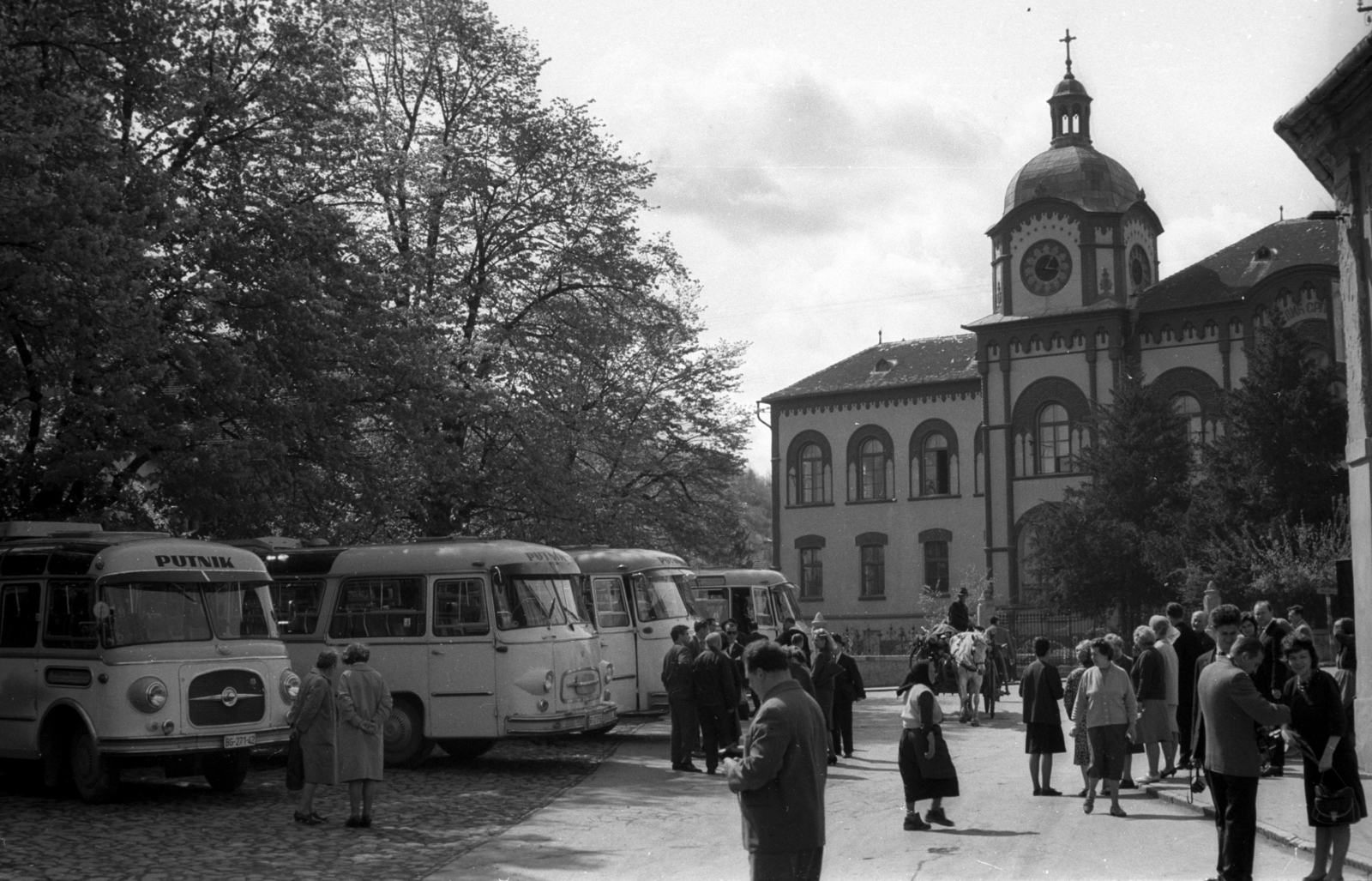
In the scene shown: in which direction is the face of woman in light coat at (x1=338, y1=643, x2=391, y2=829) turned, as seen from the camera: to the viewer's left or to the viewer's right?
to the viewer's left

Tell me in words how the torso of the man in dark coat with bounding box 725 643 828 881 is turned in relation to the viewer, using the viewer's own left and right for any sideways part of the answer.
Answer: facing away from the viewer and to the left of the viewer

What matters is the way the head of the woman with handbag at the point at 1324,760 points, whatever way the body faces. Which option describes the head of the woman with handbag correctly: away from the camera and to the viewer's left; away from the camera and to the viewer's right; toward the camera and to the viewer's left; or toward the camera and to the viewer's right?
toward the camera and to the viewer's left

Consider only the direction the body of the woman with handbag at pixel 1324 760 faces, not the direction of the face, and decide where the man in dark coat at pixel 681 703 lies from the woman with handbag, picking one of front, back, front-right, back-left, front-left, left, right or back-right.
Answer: right

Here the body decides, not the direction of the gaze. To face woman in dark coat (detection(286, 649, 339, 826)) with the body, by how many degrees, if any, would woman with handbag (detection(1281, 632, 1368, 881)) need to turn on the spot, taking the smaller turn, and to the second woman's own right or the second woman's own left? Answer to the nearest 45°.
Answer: approximately 45° to the second woman's own right

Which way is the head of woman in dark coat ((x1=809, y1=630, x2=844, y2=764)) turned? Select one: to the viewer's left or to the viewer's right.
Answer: to the viewer's left

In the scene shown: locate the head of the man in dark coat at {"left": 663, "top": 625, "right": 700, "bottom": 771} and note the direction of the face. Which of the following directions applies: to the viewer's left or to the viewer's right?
to the viewer's right

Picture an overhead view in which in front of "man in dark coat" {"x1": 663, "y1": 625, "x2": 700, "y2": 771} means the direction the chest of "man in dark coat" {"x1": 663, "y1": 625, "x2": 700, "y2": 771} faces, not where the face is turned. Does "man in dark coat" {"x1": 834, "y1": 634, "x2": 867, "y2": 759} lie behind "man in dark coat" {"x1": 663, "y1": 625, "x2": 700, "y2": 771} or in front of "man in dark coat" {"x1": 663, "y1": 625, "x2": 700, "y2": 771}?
in front
